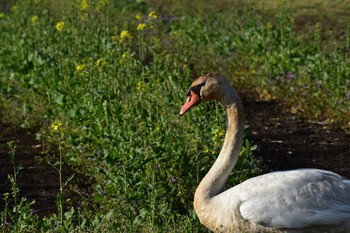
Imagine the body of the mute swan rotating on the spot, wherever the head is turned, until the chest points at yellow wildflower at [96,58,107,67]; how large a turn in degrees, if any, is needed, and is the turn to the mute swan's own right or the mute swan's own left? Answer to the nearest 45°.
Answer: approximately 45° to the mute swan's own right

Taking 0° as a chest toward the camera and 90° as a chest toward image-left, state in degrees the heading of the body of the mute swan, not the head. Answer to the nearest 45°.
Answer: approximately 90°
